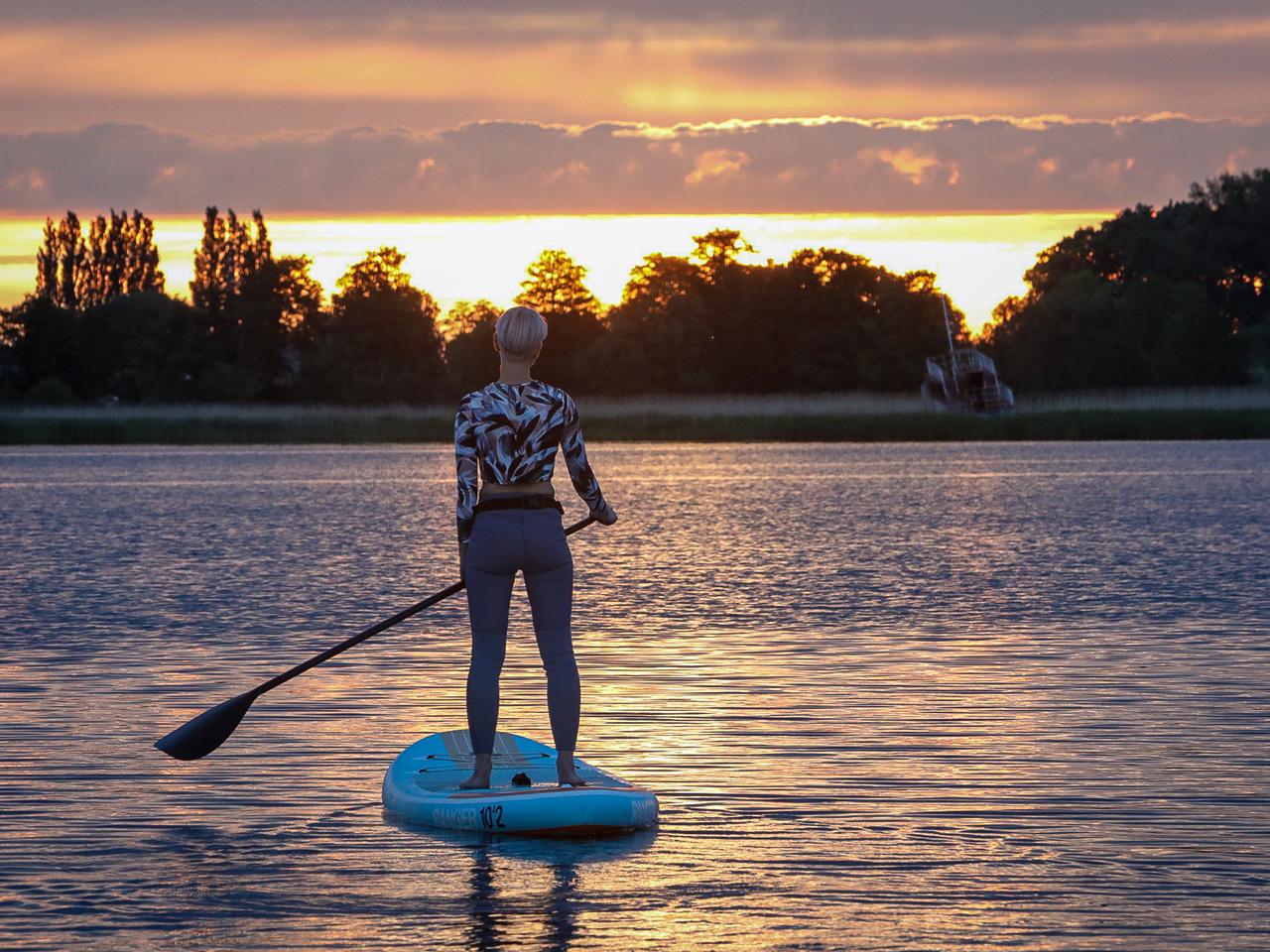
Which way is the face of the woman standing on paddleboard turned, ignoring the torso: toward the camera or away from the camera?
away from the camera

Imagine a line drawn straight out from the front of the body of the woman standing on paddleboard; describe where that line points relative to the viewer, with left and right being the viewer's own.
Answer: facing away from the viewer

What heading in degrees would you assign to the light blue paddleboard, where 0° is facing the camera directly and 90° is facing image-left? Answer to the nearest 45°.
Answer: approximately 135°
